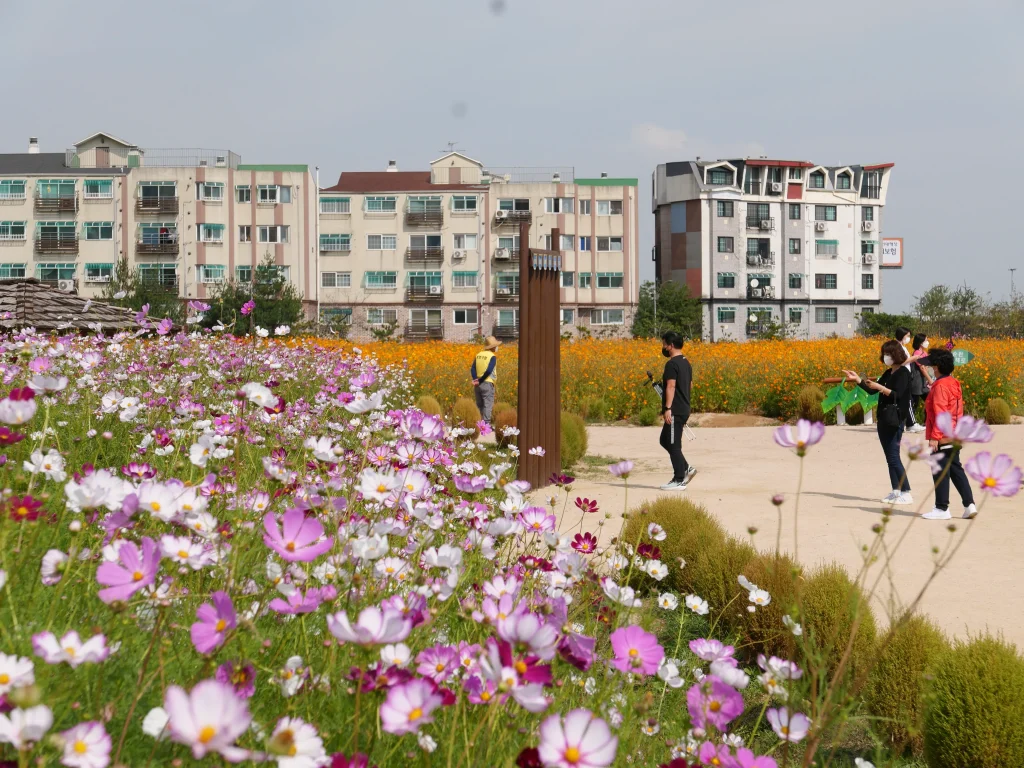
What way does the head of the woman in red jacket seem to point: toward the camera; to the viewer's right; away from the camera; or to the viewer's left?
to the viewer's left

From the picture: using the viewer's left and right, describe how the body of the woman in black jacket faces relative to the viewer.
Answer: facing to the left of the viewer

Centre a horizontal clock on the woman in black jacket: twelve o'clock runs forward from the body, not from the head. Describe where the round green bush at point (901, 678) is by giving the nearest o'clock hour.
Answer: The round green bush is roughly at 9 o'clock from the woman in black jacket.

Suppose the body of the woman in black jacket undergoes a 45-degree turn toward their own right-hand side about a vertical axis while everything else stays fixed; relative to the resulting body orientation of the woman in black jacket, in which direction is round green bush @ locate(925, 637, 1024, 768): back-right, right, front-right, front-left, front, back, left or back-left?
back-left

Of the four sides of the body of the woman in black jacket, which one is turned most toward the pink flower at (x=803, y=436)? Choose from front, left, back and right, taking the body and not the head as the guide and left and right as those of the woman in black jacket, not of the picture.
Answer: left

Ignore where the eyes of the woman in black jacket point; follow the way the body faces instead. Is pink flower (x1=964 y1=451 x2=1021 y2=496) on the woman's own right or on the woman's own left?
on the woman's own left

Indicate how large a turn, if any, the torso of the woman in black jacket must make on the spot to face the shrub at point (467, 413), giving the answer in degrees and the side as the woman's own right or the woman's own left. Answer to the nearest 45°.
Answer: approximately 45° to the woman's own right

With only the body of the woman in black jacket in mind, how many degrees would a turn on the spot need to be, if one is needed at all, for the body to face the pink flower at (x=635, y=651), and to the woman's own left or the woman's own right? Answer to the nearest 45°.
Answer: approximately 90° to the woman's own left

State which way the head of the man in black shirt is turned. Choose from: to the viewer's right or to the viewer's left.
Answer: to the viewer's left
